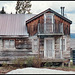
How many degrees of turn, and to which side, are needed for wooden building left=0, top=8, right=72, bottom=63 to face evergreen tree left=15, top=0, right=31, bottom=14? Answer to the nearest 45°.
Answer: approximately 180°

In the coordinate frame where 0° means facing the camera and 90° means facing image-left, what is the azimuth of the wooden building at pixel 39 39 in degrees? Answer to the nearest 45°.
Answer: approximately 0°
